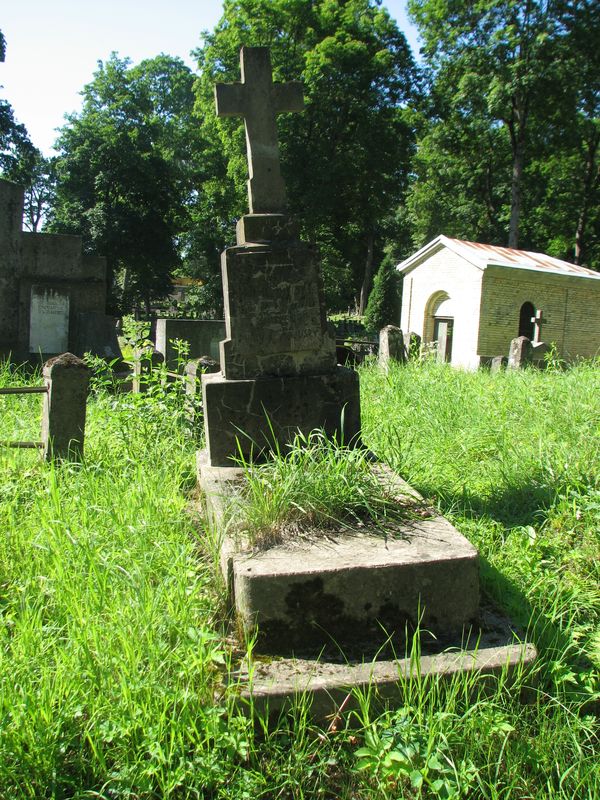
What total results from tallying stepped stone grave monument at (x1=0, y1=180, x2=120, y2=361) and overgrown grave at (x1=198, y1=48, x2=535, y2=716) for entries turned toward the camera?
2

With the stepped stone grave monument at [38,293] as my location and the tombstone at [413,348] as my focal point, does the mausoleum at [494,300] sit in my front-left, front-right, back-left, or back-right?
front-left

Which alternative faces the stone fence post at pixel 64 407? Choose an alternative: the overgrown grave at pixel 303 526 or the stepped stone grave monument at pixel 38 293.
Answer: the stepped stone grave monument

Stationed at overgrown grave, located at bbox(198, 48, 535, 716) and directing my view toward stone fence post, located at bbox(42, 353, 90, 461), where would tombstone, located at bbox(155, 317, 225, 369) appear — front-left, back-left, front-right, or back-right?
front-right

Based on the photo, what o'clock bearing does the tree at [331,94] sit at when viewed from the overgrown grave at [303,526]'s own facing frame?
The tree is roughly at 6 o'clock from the overgrown grave.

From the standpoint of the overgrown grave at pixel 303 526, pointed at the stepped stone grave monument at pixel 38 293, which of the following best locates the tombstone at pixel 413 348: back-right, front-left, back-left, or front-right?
front-right

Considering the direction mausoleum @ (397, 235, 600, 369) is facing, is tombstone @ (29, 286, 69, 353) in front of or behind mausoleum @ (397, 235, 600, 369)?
in front

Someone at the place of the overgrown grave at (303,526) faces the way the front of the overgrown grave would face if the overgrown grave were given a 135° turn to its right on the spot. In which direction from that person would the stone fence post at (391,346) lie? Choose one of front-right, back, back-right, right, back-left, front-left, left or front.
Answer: front-right

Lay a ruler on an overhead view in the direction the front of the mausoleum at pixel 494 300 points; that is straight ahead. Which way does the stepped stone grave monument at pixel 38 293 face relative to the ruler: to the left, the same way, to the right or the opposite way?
to the left

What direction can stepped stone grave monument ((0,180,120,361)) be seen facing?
toward the camera

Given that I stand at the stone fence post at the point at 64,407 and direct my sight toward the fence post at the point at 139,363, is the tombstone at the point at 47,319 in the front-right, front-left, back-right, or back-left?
front-left

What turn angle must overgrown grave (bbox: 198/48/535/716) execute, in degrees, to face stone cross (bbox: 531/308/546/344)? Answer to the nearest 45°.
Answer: approximately 180°

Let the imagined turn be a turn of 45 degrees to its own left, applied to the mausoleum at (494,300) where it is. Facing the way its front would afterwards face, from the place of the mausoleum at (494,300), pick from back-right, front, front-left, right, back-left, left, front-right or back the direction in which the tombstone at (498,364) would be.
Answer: front

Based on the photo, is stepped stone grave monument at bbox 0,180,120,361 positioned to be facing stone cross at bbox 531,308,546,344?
no

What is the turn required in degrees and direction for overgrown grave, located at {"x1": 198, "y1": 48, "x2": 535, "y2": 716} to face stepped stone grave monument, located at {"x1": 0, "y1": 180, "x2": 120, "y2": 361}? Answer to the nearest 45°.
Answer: approximately 135° to its right

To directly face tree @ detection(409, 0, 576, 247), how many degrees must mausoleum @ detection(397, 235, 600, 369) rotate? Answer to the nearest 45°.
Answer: approximately 135° to its right

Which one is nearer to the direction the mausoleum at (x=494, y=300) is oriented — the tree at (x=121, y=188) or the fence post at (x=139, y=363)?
the fence post

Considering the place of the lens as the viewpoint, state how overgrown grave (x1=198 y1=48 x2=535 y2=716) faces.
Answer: facing the viewer

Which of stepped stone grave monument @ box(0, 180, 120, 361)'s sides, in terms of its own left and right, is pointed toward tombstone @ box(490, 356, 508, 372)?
left

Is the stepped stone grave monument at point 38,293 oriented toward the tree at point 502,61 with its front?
no
